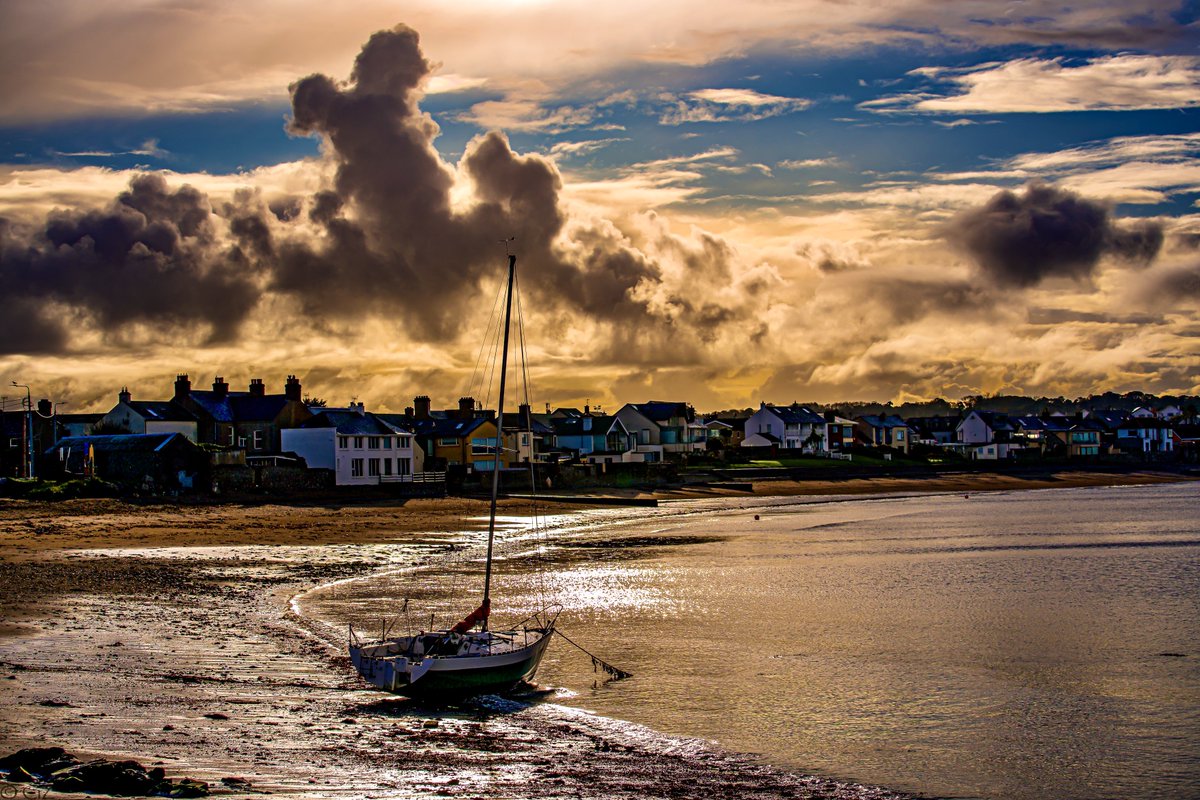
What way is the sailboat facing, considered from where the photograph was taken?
facing away from the viewer and to the right of the viewer

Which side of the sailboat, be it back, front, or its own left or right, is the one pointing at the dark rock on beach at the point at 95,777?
back
